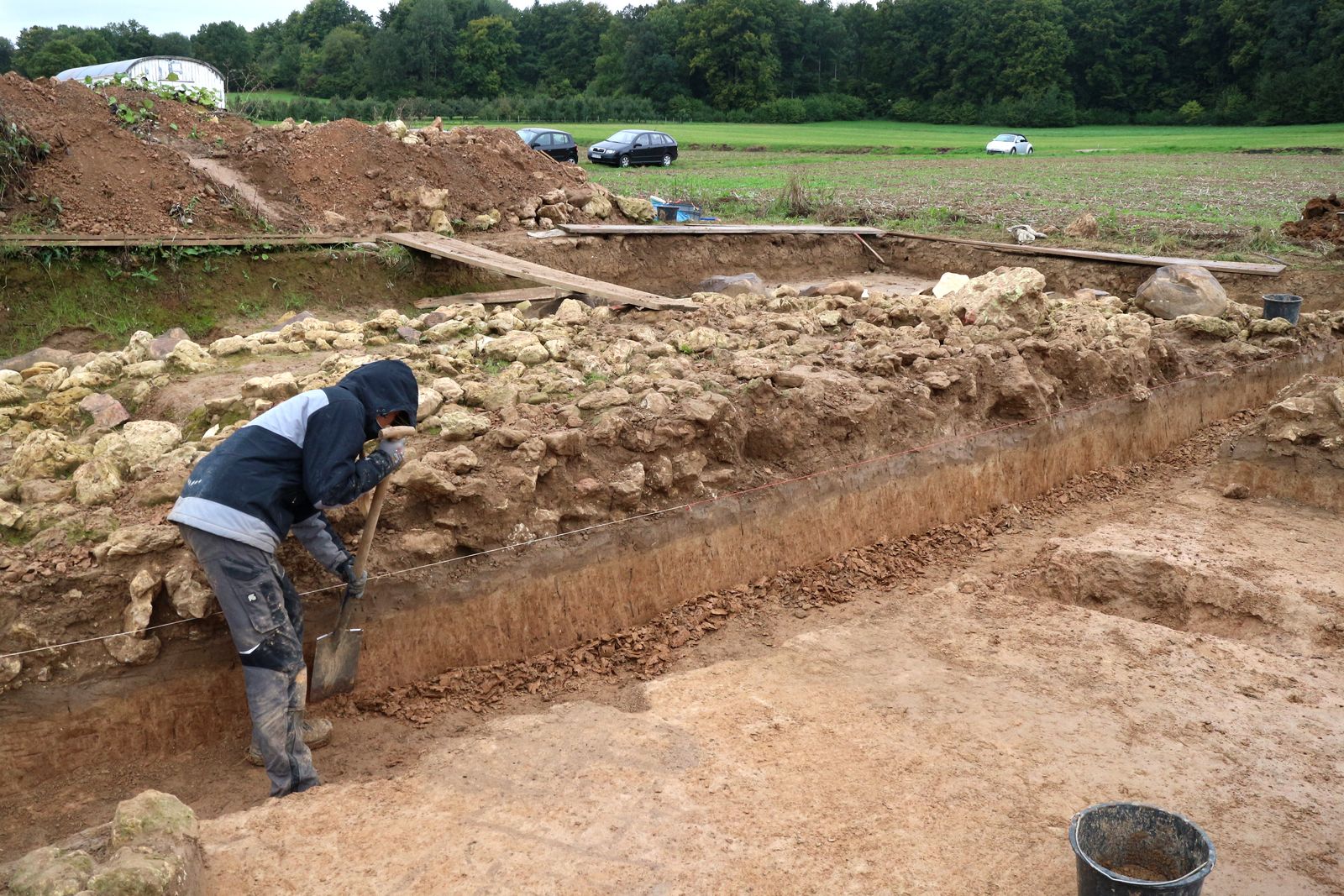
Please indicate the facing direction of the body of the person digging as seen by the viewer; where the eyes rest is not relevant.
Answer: to the viewer's right

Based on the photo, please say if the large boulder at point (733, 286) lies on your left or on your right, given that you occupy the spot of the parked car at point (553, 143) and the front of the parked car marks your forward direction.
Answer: on your left

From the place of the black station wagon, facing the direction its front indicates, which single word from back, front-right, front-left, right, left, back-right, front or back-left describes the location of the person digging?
front-left

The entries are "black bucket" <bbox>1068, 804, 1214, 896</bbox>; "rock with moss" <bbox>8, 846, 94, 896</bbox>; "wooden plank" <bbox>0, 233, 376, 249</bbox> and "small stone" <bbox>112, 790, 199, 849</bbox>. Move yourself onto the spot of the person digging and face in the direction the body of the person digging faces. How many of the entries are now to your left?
1

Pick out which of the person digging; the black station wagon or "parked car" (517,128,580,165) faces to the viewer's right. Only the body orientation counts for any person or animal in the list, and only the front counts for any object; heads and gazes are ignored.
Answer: the person digging

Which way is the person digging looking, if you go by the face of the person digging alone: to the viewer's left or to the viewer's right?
to the viewer's right

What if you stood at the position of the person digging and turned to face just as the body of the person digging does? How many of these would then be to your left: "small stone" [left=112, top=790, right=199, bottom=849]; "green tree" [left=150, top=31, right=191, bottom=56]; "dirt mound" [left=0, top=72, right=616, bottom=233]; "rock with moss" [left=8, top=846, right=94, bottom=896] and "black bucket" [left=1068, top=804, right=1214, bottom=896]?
2

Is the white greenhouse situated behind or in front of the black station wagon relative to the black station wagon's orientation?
in front

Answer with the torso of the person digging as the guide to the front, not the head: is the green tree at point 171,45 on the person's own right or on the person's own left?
on the person's own left

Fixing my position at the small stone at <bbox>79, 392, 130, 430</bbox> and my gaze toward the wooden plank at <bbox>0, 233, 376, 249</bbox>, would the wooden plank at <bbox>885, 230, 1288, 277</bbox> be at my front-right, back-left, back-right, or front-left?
front-right

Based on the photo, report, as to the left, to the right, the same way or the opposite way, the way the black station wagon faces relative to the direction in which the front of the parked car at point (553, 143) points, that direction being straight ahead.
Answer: the same way

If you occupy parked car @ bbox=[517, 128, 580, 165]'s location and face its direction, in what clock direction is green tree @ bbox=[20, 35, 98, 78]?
The green tree is roughly at 3 o'clock from the parked car.

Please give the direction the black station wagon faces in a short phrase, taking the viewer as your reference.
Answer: facing the viewer and to the left of the viewer

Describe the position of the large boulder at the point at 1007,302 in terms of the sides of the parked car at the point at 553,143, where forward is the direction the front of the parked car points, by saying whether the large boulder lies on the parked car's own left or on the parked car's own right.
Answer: on the parked car's own left
